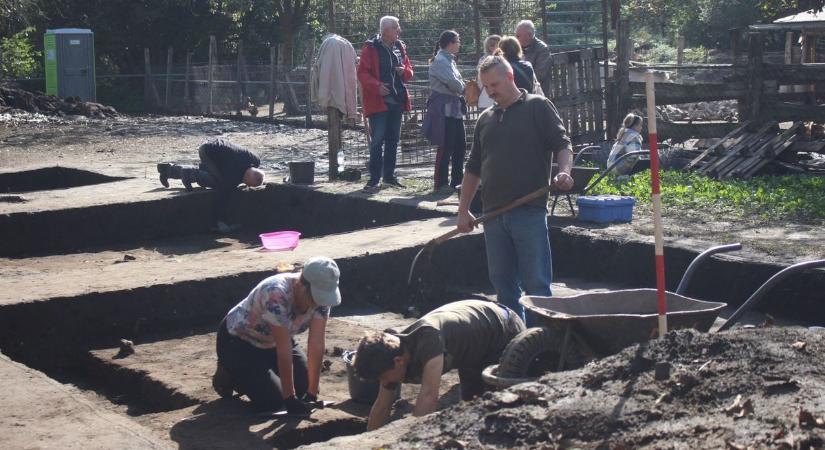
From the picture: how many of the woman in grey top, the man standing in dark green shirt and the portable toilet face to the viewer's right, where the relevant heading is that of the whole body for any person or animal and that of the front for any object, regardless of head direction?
1

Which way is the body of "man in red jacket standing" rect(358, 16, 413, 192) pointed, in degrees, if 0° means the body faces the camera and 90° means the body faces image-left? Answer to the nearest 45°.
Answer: approximately 315°

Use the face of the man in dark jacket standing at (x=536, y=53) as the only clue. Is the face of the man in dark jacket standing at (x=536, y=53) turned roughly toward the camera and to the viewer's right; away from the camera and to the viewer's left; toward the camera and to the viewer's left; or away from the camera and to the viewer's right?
toward the camera and to the viewer's left

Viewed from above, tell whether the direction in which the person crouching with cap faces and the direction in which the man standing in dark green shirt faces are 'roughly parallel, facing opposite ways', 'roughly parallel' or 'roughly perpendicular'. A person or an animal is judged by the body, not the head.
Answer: roughly perpendicular

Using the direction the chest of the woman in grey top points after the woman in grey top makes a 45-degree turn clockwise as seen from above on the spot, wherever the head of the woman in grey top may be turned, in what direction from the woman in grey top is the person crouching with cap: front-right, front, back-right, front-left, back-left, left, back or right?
front-right

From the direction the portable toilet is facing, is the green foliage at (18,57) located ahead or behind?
behind

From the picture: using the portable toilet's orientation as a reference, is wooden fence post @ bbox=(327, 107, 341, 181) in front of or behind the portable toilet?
in front

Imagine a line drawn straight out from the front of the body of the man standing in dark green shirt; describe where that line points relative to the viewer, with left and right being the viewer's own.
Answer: facing the viewer and to the left of the viewer

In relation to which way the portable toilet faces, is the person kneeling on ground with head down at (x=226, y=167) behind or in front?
in front

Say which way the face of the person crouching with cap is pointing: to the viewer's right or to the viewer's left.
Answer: to the viewer's right
